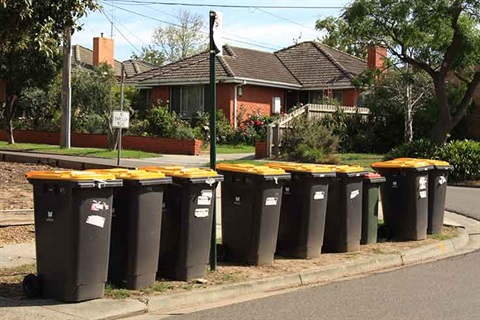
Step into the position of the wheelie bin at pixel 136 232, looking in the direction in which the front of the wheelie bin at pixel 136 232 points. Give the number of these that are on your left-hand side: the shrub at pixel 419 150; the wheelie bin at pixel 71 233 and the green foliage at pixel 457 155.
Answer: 2

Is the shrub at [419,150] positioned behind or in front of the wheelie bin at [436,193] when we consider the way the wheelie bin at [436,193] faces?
behind

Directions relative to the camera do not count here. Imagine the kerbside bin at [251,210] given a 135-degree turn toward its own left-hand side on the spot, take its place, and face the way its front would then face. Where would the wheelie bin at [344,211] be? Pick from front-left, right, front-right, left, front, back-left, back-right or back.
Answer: front-right

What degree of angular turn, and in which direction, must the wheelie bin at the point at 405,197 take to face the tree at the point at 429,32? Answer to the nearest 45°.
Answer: approximately 135° to its left

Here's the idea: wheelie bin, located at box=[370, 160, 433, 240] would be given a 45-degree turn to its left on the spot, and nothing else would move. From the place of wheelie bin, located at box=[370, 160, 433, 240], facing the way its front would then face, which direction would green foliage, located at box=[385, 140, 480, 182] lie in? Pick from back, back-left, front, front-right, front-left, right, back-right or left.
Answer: left

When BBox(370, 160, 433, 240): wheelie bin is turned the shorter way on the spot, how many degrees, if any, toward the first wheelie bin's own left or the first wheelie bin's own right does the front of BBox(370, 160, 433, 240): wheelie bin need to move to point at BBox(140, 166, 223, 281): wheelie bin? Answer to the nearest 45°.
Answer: approximately 90° to the first wheelie bin's own right

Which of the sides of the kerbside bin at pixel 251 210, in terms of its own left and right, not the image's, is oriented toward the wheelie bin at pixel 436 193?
left

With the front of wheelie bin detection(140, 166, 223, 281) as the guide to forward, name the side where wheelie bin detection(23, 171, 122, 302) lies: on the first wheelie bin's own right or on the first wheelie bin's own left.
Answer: on the first wheelie bin's own right

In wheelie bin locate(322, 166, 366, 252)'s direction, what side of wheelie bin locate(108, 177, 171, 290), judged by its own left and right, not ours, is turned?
left
